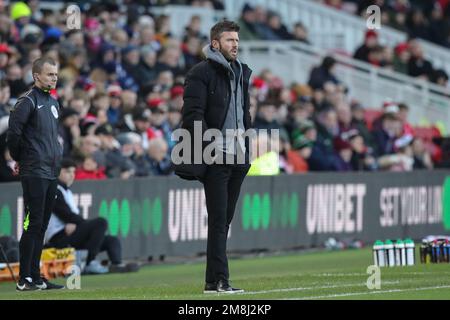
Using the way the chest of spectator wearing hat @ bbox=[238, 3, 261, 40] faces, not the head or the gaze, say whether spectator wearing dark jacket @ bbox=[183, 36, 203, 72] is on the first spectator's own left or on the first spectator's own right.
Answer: on the first spectator's own right

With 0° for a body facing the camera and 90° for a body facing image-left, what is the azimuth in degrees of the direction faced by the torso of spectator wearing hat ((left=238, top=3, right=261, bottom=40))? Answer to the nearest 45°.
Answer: approximately 315°

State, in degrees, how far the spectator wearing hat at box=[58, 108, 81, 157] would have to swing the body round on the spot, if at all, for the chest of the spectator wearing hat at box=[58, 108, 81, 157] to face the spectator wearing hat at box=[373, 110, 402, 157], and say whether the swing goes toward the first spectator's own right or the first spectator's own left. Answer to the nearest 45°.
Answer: approximately 90° to the first spectator's own left

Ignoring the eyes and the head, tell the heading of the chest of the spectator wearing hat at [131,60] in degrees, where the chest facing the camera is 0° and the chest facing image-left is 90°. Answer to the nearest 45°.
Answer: approximately 315°

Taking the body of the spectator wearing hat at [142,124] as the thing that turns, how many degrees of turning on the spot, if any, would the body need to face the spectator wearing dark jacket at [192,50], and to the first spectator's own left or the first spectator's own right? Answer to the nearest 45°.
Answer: approximately 135° to the first spectator's own left

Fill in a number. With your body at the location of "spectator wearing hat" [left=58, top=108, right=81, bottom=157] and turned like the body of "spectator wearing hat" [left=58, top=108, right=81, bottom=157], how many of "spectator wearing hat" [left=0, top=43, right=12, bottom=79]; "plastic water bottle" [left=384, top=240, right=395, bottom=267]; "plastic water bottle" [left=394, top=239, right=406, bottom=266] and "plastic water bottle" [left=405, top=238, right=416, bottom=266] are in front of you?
3

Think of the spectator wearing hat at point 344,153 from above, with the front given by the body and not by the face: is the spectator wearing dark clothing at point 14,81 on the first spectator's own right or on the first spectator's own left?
on the first spectator's own right

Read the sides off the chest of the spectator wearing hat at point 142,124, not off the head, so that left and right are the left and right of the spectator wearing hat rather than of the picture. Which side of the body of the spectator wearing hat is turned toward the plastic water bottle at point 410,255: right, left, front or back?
front

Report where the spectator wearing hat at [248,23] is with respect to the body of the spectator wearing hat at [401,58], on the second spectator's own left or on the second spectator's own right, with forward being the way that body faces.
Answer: on the second spectator's own right

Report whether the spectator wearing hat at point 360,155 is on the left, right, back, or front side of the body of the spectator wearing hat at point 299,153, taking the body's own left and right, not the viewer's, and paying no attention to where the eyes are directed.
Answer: left
